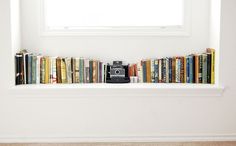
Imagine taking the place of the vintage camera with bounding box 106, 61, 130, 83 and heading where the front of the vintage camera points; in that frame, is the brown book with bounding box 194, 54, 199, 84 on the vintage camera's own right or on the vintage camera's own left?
on the vintage camera's own left

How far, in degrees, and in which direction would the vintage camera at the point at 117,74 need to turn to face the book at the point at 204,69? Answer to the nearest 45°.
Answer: approximately 90° to its left

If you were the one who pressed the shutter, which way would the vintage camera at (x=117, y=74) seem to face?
facing the viewer
